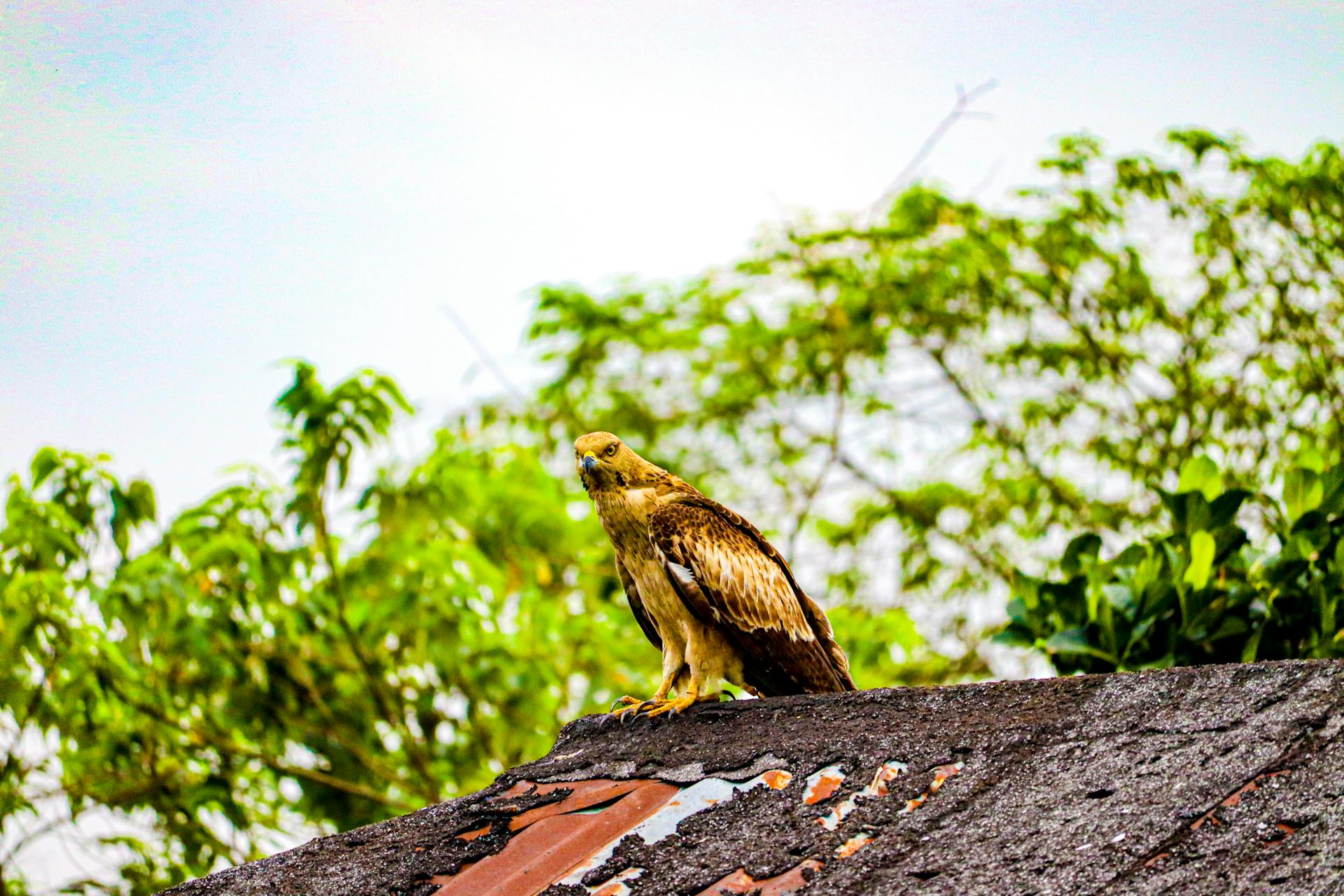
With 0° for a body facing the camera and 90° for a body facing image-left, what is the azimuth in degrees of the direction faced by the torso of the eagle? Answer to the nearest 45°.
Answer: approximately 45°

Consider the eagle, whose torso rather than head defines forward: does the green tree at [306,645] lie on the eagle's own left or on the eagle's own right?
on the eagle's own right
